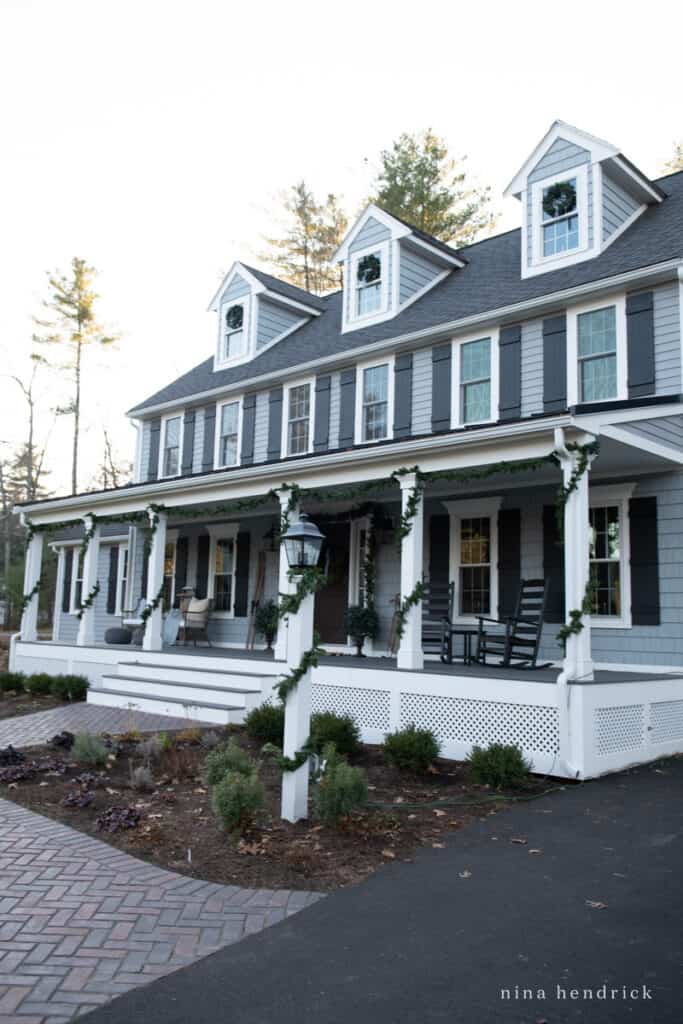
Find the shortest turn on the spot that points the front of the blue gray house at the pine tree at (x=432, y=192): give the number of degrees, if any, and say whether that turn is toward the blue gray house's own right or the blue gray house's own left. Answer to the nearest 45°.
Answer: approximately 135° to the blue gray house's own right

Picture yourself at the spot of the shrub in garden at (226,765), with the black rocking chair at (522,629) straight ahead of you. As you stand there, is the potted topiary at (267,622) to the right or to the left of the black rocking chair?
left

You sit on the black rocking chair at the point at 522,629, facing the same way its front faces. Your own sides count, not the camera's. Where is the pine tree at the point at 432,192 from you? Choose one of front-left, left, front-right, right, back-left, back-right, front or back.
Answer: back-right

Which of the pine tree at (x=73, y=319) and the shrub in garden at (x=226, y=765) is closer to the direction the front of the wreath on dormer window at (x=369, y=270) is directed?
the shrub in garden

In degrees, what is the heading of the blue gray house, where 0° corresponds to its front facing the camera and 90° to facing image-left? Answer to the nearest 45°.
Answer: approximately 45°

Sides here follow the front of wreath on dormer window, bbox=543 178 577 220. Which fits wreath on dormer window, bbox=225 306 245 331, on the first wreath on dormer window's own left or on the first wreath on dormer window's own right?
on the first wreath on dormer window's own right
